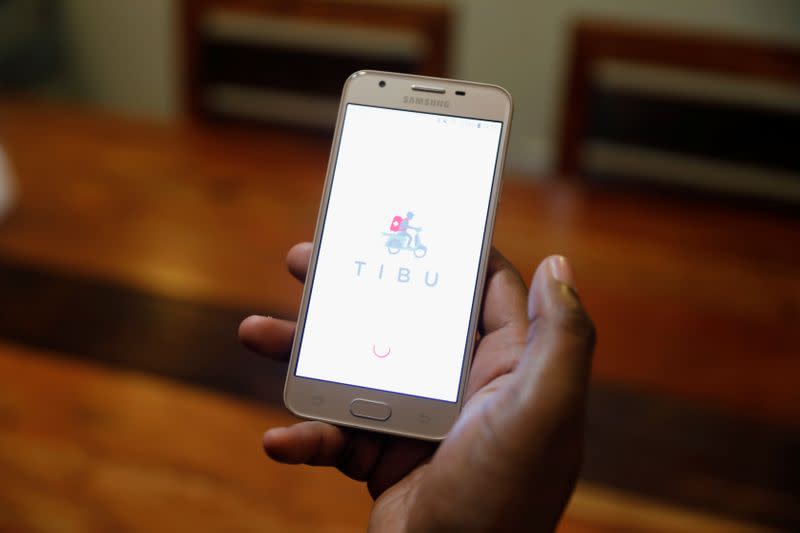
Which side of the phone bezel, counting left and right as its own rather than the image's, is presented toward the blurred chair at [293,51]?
back

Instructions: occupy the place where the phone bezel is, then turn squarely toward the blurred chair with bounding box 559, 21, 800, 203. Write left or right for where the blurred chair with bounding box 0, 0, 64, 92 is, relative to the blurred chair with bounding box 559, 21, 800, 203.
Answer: left

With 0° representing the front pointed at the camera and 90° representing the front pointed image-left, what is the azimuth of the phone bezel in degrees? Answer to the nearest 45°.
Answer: approximately 0°

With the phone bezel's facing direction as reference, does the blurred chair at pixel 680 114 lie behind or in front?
behind

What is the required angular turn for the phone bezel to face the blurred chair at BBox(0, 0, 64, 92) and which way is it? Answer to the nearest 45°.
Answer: approximately 135° to its right
